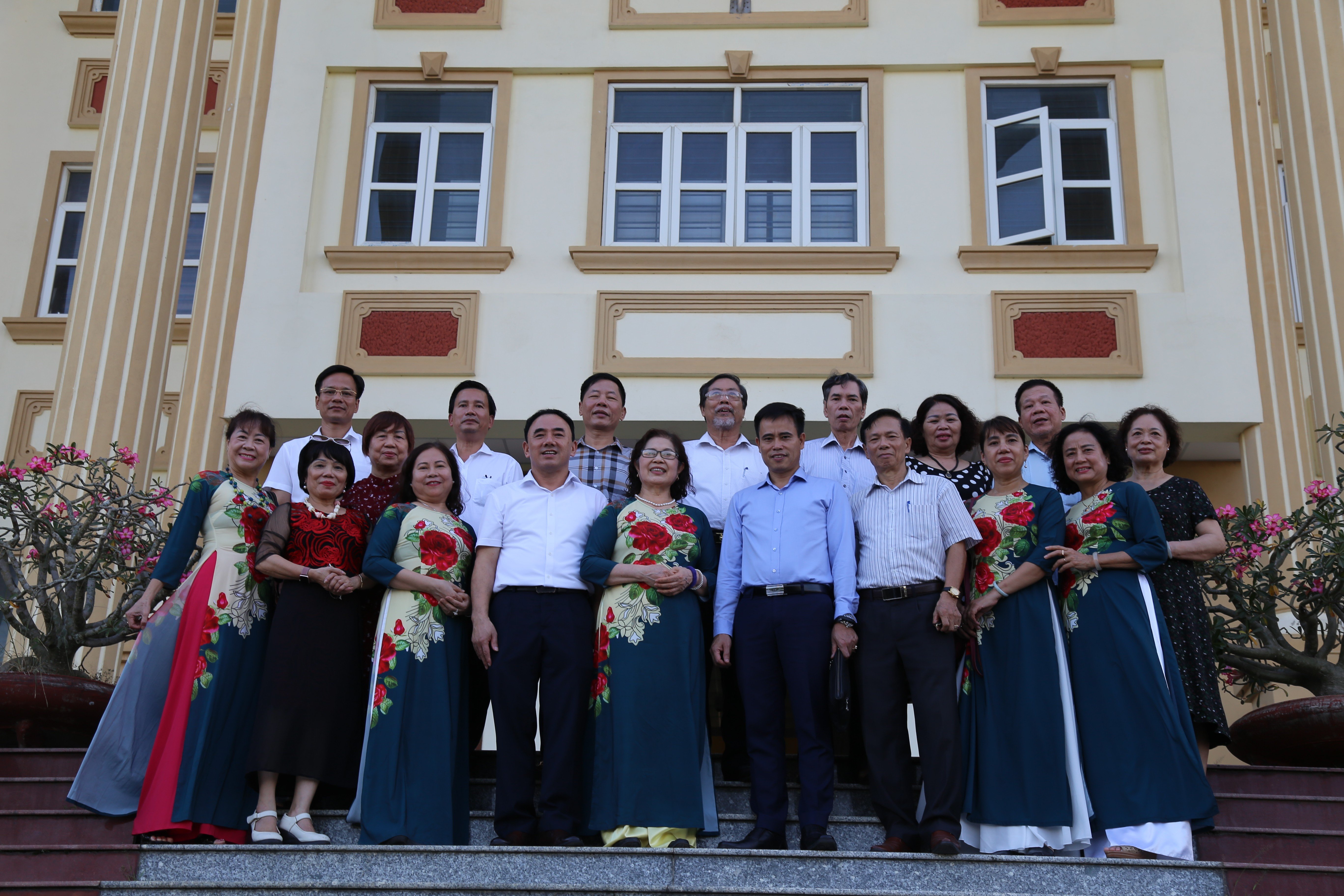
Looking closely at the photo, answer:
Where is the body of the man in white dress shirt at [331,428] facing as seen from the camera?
toward the camera

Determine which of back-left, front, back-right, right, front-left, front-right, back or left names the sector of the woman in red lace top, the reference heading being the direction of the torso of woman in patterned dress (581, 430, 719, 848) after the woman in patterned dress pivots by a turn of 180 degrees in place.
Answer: left

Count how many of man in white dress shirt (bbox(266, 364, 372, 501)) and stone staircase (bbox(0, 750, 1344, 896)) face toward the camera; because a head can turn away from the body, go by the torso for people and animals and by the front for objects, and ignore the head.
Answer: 2

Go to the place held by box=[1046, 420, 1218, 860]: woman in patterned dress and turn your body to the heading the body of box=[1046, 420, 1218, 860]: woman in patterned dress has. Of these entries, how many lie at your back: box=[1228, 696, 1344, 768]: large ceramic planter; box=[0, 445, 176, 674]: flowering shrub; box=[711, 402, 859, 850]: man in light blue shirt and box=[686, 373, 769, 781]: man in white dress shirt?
1

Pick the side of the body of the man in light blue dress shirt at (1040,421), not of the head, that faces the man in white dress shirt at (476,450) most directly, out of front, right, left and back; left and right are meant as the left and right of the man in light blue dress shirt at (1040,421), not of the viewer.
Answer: right

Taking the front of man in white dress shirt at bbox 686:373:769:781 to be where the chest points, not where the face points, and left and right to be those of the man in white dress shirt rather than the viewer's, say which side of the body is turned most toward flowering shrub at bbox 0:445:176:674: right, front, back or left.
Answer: right

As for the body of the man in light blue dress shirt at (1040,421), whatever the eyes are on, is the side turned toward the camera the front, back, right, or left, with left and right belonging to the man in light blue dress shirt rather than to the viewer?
front

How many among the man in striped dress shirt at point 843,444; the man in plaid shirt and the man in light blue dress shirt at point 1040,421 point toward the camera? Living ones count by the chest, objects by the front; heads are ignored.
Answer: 3

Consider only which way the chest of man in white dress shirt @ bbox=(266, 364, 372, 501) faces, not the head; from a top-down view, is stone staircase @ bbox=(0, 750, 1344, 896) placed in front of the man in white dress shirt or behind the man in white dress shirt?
in front

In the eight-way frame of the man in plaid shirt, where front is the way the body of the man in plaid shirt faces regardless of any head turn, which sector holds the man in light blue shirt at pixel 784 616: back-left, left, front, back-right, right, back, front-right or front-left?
front-left

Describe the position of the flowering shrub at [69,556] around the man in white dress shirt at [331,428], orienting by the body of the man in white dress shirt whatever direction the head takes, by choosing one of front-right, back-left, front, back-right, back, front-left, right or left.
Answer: back-right

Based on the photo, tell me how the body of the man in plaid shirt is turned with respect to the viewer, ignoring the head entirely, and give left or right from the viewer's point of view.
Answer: facing the viewer
